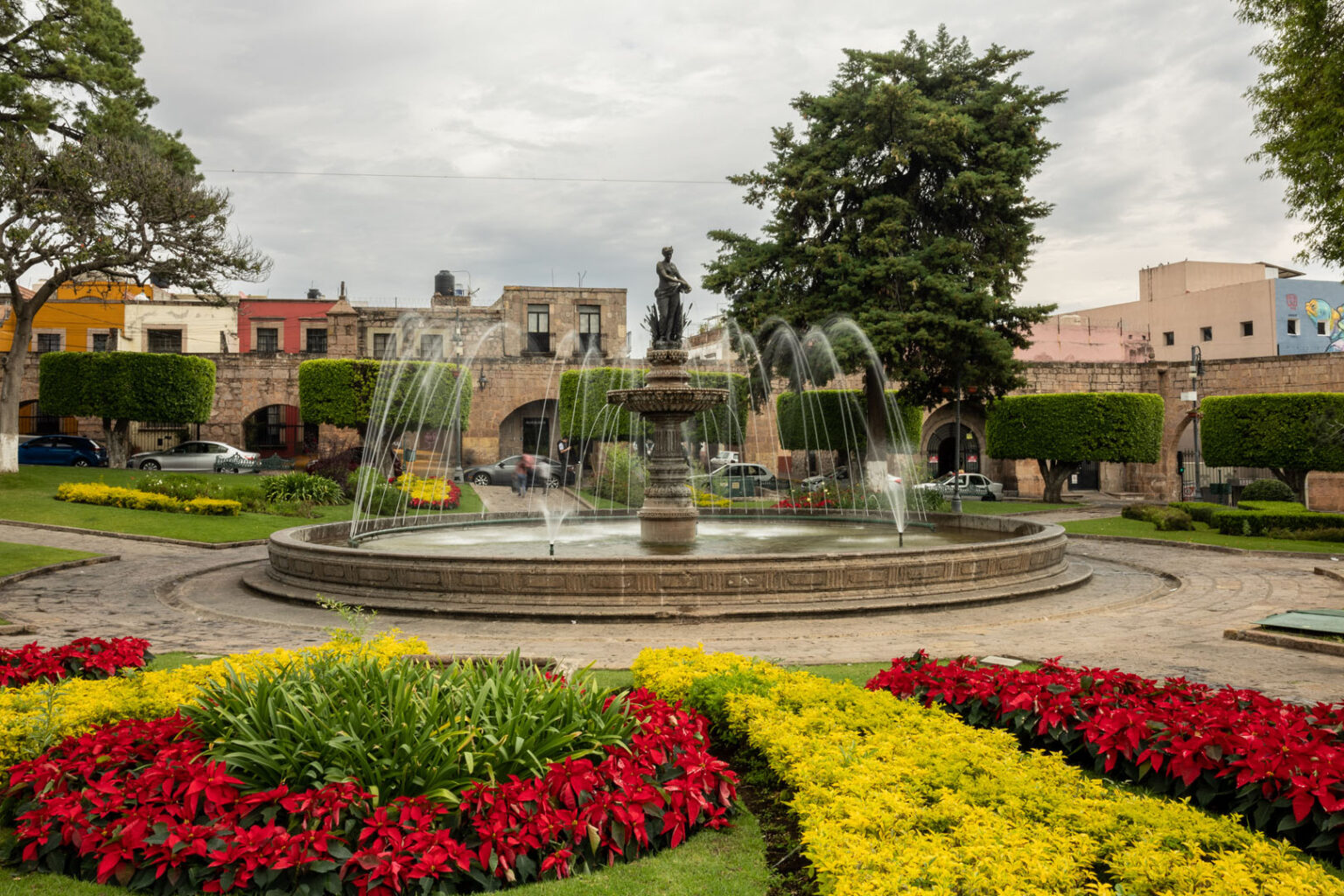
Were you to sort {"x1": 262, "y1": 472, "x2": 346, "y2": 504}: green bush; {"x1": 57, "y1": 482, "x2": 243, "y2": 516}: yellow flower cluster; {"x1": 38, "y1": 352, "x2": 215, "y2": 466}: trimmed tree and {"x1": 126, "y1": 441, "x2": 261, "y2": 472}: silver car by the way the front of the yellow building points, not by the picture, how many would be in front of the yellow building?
4

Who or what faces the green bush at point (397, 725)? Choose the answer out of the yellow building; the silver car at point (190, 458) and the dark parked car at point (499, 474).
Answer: the yellow building

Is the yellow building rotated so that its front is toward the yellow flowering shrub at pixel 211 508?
yes

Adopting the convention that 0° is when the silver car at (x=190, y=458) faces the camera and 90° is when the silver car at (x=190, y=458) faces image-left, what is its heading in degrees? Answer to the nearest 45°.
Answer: approximately 90°

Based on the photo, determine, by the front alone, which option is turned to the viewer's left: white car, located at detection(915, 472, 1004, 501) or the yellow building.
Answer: the white car

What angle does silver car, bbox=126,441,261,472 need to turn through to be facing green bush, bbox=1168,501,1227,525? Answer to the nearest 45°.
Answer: approximately 135° to its left

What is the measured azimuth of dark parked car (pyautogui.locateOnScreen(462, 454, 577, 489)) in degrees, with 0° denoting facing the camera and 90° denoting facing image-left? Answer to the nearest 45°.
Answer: approximately 90°

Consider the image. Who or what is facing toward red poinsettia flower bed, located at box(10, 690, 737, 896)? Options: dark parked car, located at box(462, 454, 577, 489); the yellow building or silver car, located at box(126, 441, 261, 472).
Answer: the yellow building

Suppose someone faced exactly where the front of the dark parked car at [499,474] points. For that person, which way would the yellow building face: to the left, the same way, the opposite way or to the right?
to the left
